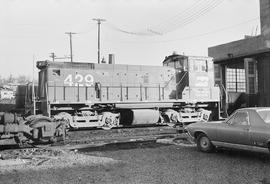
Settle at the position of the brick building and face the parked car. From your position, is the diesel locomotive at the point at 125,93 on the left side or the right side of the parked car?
right

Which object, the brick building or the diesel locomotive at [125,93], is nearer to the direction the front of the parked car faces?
the diesel locomotive

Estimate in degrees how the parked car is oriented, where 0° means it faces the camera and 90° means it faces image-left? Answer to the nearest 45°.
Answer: approximately 90°
